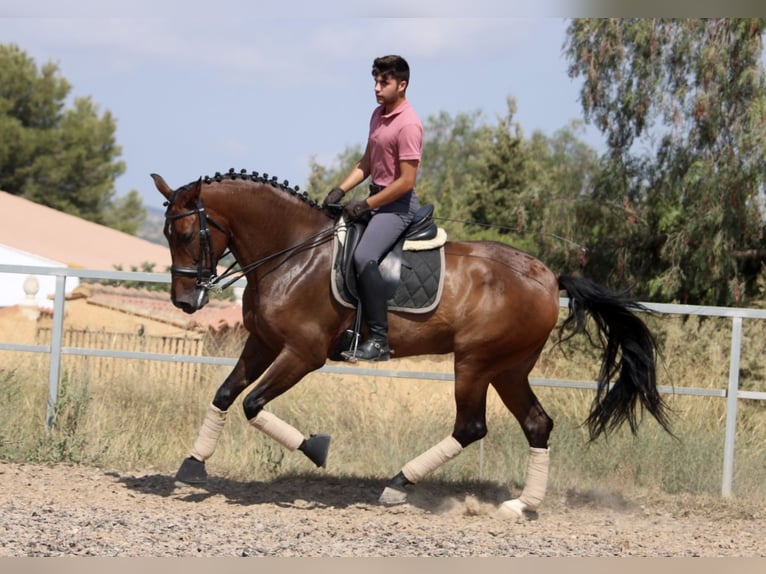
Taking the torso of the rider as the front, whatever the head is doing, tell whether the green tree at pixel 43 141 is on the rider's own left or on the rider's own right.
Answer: on the rider's own right

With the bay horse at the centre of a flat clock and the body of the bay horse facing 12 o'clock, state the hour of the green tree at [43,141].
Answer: The green tree is roughly at 2 o'clock from the bay horse.

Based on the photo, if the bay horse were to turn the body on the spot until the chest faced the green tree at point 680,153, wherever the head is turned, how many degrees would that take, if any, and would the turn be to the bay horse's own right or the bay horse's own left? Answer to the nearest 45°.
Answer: approximately 135° to the bay horse's own right

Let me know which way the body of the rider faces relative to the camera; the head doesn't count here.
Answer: to the viewer's left

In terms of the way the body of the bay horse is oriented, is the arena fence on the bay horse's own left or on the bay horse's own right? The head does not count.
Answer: on the bay horse's own right

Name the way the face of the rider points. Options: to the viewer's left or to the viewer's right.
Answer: to the viewer's left

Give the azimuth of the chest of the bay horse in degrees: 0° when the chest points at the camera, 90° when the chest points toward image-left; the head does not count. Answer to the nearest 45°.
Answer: approximately 90°

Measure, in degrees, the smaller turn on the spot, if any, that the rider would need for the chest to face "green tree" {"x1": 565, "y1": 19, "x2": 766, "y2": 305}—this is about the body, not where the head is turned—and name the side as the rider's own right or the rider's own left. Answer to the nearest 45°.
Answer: approximately 135° to the rider's own right

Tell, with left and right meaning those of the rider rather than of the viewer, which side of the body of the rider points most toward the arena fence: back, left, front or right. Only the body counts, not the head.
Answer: right
